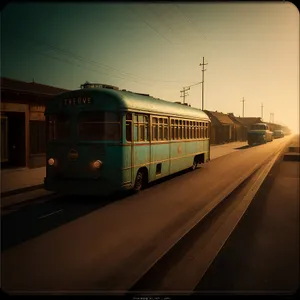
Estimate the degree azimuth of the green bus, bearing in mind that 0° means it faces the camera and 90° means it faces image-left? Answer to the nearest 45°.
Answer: approximately 45°
